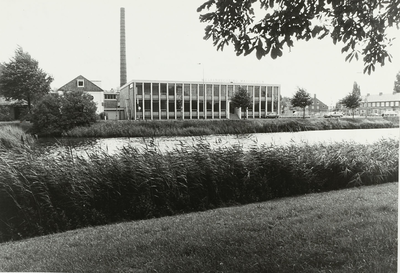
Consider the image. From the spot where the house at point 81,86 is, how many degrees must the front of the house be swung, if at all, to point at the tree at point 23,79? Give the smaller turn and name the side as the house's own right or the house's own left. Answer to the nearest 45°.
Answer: approximately 45° to the house's own right

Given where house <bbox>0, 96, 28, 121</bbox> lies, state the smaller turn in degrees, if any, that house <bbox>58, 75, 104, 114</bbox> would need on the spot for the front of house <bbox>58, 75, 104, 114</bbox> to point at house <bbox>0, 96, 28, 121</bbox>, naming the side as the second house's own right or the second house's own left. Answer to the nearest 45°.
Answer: approximately 45° to the second house's own right

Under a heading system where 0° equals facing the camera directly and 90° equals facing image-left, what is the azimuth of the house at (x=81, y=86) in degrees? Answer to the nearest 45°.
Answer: approximately 0°

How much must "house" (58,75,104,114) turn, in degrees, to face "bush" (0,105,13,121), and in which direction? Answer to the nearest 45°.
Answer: approximately 45° to its right

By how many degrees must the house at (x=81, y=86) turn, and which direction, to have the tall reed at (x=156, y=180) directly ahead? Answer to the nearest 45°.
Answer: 0° — it already faces it

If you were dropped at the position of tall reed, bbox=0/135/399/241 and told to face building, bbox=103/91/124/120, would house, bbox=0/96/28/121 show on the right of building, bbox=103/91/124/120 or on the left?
left
